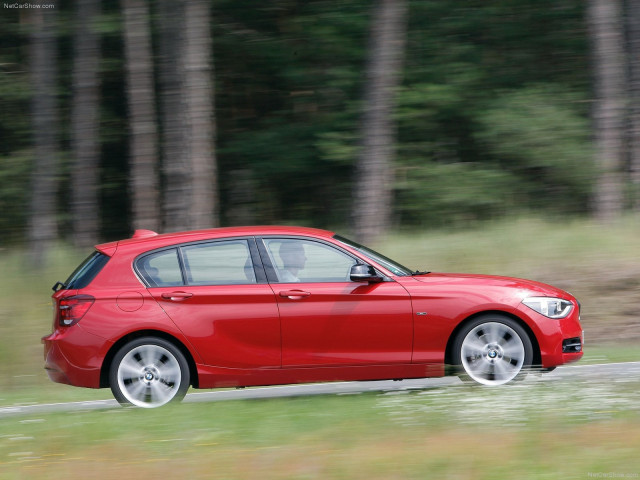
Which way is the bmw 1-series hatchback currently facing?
to the viewer's right

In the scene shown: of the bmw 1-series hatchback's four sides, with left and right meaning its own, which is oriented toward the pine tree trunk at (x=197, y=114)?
left

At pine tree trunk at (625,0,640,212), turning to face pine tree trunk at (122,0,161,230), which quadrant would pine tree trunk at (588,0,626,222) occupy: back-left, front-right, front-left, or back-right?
front-left

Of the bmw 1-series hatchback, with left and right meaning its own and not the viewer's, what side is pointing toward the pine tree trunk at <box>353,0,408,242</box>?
left

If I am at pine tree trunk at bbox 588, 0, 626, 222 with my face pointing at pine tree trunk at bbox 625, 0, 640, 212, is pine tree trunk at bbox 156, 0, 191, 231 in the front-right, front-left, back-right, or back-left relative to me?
back-left

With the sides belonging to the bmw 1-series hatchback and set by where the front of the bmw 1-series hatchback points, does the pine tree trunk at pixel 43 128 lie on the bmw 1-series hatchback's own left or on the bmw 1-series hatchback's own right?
on the bmw 1-series hatchback's own left

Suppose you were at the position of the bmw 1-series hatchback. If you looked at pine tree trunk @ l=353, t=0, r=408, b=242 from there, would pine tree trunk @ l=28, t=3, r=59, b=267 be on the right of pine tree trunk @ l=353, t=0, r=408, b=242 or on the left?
left

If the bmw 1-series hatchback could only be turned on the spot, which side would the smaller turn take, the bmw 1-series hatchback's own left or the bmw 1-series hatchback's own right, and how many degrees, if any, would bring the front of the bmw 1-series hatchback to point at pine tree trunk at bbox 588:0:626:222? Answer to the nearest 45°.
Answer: approximately 45° to the bmw 1-series hatchback's own left

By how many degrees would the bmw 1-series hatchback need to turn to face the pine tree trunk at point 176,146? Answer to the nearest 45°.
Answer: approximately 90° to its left

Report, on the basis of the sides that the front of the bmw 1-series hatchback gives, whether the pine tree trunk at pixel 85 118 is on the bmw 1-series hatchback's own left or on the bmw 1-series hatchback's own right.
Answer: on the bmw 1-series hatchback's own left

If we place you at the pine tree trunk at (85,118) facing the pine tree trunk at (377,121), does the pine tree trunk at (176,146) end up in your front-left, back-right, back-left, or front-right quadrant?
front-right

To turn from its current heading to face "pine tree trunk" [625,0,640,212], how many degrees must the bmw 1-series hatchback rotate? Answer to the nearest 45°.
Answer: approximately 45° to its left
